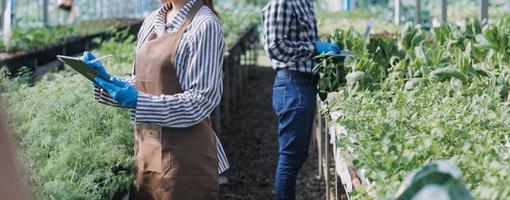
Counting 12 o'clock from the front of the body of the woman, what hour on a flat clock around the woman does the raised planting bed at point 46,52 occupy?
The raised planting bed is roughly at 4 o'clock from the woman.

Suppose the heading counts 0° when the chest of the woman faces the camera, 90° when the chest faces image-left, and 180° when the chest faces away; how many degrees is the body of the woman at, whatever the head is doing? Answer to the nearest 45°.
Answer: approximately 45°

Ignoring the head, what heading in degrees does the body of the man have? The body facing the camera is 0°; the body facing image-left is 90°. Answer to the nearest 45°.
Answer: approximately 270°
